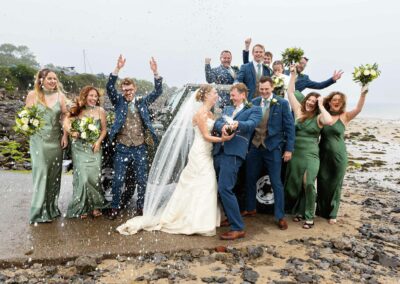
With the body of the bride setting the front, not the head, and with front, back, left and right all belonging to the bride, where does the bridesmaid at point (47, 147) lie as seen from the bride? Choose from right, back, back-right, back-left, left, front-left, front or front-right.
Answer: back

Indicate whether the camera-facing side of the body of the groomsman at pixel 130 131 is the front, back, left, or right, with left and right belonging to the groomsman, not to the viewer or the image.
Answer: front

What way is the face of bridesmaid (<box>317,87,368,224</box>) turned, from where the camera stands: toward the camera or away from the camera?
toward the camera

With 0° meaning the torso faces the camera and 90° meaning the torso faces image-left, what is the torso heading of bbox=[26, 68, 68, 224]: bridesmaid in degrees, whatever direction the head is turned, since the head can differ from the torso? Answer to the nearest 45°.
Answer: approximately 315°

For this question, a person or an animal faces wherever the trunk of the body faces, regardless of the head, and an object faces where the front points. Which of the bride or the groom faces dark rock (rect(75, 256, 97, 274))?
the groom

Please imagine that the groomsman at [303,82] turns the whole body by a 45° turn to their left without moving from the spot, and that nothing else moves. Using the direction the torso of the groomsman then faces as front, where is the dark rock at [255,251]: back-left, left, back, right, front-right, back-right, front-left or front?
front-right

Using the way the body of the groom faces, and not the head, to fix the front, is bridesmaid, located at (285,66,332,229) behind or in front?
behind

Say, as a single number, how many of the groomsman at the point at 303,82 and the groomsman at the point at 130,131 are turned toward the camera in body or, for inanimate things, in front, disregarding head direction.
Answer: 2

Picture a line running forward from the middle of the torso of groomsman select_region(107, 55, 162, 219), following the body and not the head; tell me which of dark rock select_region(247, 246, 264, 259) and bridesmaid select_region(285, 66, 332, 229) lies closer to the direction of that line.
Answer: the dark rock

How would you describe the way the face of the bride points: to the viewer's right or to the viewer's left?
to the viewer's right

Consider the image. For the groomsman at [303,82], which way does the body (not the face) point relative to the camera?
toward the camera

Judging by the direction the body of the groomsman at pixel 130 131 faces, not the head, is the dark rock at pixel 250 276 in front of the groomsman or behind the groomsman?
in front

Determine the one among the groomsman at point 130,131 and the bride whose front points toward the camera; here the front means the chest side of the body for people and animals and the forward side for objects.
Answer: the groomsman

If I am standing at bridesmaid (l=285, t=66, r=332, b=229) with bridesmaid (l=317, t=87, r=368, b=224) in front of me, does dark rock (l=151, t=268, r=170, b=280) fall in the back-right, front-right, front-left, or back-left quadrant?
back-right

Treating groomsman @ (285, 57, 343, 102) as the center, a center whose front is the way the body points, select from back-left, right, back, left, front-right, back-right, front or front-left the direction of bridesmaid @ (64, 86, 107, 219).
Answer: front-right

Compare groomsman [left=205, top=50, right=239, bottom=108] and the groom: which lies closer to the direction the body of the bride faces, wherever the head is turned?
the groom

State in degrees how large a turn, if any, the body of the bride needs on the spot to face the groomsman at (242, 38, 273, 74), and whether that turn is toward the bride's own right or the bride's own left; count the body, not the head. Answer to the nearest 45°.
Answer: approximately 45° to the bride's own left

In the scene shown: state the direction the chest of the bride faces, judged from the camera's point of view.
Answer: to the viewer's right
